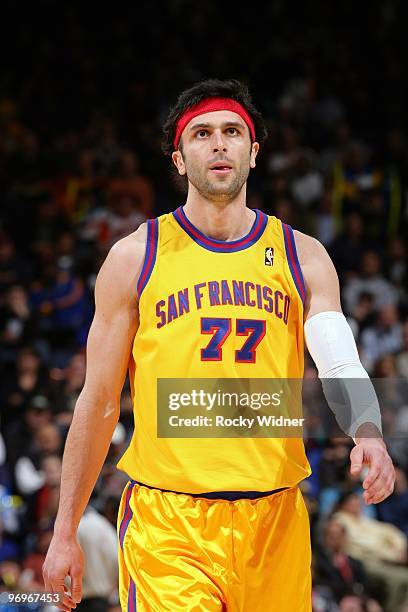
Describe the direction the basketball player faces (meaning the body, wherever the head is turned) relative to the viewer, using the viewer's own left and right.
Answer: facing the viewer

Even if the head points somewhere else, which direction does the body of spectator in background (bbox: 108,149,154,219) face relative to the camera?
toward the camera

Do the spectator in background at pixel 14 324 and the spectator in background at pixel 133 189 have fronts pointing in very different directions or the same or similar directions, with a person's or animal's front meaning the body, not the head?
same or similar directions

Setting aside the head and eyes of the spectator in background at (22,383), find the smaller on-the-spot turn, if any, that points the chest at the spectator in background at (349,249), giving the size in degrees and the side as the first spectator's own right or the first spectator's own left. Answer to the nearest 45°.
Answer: approximately 90° to the first spectator's own left

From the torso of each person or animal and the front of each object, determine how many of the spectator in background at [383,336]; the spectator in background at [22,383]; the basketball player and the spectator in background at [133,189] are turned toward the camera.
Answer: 4

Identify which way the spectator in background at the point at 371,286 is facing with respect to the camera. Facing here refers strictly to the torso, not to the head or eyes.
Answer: toward the camera

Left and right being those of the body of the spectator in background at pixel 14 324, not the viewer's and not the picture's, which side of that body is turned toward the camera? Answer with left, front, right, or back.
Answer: front

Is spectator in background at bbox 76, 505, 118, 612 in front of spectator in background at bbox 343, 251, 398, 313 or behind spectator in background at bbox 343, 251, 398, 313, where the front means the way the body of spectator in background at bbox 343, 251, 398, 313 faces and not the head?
in front

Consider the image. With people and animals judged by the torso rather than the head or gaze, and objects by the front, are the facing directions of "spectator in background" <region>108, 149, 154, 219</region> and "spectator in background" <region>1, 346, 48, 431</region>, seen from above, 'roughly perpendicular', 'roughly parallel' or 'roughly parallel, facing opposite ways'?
roughly parallel

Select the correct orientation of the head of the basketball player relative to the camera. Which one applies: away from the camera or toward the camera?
toward the camera

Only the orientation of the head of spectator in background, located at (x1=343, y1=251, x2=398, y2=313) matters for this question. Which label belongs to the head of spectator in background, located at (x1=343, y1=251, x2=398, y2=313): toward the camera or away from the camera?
toward the camera

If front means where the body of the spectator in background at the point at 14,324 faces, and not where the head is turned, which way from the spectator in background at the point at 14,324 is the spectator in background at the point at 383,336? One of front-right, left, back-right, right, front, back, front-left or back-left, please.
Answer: left
